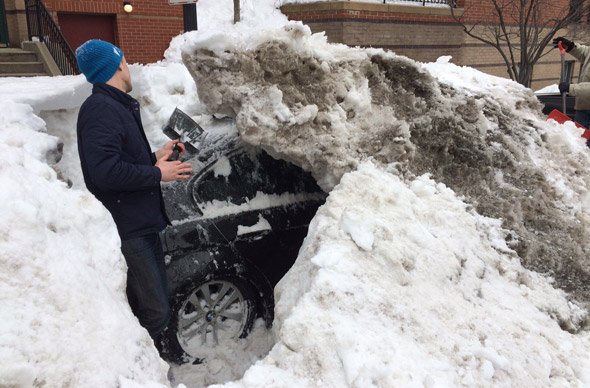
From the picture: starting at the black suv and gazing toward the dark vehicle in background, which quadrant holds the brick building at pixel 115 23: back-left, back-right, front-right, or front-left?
front-left

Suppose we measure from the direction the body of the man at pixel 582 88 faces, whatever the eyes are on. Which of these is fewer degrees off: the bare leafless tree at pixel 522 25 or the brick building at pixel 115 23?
the brick building

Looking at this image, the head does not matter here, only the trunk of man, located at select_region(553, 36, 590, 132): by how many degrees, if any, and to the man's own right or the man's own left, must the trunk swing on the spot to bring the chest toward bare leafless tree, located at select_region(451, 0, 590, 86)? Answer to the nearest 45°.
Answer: approximately 90° to the man's own right

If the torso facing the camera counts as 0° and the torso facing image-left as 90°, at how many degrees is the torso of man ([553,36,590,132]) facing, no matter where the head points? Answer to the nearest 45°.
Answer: approximately 90°

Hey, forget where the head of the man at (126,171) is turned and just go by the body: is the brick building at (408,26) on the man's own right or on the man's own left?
on the man's own left

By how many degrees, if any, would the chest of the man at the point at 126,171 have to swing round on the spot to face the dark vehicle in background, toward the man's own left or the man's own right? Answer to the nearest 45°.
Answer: approximately 45° to the man's own left

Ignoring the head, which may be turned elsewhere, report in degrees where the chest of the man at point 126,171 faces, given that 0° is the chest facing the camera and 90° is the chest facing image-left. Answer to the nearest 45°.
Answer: approximately 270°

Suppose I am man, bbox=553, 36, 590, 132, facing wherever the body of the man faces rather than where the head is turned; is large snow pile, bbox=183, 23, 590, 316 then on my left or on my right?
on my left

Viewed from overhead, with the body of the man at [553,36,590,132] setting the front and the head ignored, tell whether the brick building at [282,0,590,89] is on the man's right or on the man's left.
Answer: on the man's right

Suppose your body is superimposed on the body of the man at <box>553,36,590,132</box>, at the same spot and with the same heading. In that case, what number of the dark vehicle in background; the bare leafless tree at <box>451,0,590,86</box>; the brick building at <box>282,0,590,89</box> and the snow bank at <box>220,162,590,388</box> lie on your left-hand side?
1

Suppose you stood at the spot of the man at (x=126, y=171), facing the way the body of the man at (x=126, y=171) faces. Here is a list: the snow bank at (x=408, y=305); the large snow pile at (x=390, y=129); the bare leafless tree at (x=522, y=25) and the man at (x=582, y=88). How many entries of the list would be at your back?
0

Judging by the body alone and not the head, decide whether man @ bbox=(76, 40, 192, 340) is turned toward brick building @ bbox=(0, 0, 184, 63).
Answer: no

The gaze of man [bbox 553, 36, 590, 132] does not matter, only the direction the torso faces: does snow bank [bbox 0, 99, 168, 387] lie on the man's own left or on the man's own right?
on the man's own left
